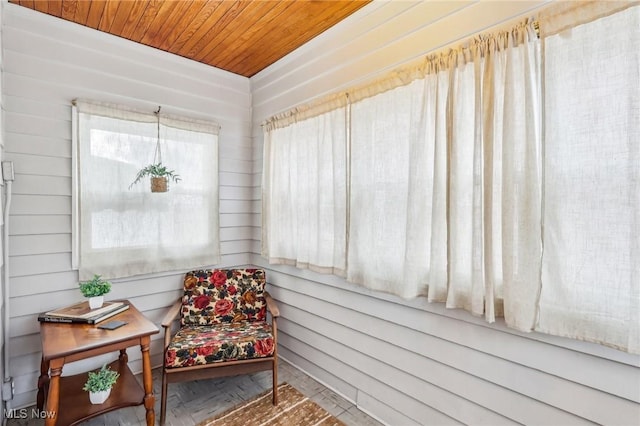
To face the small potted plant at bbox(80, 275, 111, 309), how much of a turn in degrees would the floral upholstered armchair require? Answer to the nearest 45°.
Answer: approximately 90° to its right

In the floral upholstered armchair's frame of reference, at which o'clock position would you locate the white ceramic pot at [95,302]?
The white ceramic pot is roughly at 3 o'clock from the floral upholstered armchair.

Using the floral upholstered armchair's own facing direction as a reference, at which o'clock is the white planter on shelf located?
The white planter on shelf is roughly at 2 o'clock from the floral upholstered armchair.

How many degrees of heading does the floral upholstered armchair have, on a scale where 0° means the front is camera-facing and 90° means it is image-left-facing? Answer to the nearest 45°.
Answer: approximately 0°
